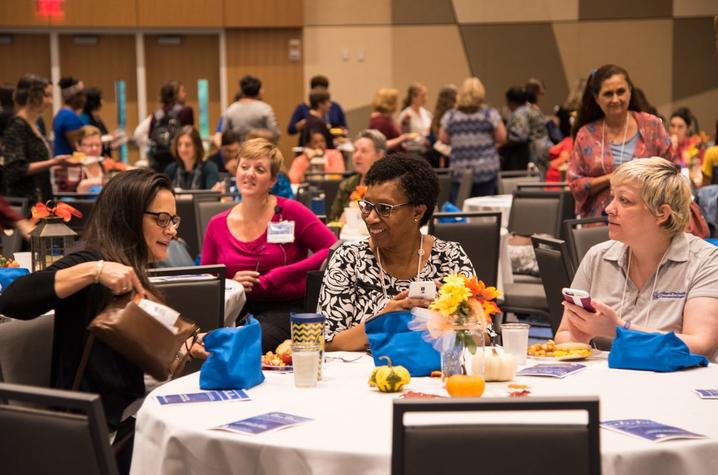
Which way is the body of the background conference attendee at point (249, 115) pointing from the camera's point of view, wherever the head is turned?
away from the camera

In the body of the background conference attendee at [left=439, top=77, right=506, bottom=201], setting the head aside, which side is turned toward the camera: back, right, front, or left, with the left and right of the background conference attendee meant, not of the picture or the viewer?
back

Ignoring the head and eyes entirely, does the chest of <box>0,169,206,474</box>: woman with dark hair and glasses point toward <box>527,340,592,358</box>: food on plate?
yes

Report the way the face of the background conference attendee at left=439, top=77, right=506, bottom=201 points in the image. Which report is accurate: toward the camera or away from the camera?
away from the camera

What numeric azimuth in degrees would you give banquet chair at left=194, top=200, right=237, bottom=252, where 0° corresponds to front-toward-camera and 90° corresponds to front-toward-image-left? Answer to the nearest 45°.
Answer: approximately 0°

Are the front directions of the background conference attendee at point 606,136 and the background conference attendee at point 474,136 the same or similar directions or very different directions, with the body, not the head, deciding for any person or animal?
very different directions

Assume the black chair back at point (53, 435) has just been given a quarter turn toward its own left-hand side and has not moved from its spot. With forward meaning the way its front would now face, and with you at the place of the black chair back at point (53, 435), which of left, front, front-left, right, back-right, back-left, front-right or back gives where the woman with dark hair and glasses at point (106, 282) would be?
front-right

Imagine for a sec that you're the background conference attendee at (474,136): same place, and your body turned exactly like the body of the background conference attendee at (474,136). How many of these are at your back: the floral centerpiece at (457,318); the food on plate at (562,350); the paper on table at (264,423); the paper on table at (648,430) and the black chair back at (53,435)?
5

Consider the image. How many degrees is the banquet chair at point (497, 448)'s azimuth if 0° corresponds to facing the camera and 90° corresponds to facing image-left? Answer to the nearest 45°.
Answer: approximately 180°

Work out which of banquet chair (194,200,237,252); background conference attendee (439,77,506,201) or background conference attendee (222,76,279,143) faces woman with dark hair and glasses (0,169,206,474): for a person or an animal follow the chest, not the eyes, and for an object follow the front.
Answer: the banquet chair

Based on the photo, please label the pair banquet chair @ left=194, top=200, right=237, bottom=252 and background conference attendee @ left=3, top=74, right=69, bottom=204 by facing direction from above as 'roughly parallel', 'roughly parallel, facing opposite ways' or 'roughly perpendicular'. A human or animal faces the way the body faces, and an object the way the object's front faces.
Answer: roughly perpendicular

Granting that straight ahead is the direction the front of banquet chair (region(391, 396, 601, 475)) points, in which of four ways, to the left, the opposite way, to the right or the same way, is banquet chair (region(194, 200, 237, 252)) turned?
the opposite way

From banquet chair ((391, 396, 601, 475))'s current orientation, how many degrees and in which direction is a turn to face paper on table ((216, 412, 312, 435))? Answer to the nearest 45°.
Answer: approximately 45° to its left

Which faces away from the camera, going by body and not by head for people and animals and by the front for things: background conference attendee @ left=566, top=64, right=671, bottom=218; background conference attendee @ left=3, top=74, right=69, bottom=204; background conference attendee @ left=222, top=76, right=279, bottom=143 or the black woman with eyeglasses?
background conference attendee @ left=222, top=76, right=279, bottom=143

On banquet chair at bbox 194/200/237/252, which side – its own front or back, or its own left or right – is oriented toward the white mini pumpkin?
front

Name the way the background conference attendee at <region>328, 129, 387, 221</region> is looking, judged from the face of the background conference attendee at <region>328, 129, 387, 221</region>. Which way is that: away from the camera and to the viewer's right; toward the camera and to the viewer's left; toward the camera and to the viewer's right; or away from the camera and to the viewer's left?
toward the camera and to the viewer's left
